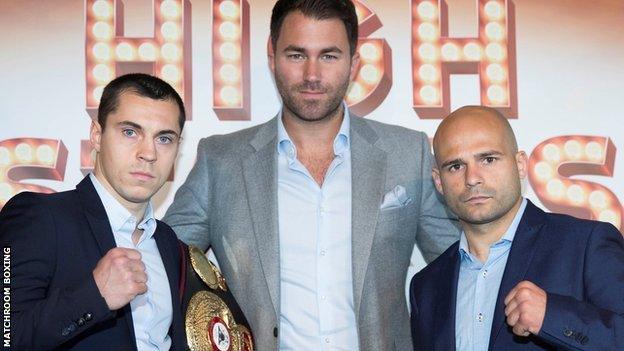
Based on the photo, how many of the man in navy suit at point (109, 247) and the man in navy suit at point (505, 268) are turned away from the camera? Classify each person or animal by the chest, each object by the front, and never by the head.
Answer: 0

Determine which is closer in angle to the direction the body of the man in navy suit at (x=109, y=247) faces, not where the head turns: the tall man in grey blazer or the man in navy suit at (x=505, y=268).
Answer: the man in navy suit

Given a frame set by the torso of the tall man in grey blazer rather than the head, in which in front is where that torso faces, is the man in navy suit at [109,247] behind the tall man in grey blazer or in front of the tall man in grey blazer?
in front

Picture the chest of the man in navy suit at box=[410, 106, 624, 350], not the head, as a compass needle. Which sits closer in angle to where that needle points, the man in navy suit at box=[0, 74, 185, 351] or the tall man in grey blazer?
the man in navy suit

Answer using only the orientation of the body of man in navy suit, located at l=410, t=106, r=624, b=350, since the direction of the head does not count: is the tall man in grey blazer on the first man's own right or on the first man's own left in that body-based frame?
on the first man's own right

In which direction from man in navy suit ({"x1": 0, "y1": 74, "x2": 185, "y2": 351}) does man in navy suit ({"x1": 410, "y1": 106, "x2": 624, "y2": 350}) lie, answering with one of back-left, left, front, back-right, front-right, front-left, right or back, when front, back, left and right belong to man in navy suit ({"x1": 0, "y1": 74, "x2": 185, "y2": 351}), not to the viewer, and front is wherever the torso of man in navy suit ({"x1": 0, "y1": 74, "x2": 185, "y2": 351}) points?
front-left

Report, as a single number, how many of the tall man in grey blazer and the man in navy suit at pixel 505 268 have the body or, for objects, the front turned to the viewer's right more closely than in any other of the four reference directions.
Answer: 0

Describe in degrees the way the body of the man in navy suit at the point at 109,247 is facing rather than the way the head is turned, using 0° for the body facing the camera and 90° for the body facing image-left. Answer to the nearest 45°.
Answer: approximately 315°

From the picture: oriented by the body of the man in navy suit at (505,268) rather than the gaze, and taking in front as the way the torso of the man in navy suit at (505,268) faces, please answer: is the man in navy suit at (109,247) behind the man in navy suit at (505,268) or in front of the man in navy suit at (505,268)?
in front

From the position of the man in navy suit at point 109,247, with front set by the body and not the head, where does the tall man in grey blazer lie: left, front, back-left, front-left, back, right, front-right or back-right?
left

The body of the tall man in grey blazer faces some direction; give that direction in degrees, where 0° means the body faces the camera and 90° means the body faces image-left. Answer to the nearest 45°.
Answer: approximately 0°

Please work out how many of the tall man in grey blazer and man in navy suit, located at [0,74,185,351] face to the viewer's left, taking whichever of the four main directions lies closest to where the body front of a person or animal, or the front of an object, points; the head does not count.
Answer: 0
